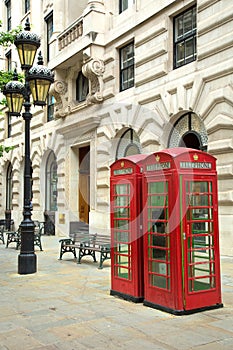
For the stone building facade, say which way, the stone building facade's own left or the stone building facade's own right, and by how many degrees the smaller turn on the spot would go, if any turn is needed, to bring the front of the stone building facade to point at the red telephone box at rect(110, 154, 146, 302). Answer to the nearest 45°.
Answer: approximately 45° to the stone building facade's own left

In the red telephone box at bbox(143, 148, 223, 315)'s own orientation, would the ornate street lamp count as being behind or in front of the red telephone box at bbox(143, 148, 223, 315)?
behind

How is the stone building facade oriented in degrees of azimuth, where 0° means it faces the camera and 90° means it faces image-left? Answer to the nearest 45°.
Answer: approximately 45°

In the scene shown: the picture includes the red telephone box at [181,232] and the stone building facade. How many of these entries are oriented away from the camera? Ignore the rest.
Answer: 0

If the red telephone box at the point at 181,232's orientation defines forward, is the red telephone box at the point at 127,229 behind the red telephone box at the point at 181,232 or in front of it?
behind

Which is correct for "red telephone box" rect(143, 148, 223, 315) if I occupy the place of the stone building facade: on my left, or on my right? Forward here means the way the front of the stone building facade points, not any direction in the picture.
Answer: on my left

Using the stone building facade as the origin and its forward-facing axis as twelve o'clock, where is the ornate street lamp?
The ornate street lamp is roughly at 11 o'clock from the stone building facade.
